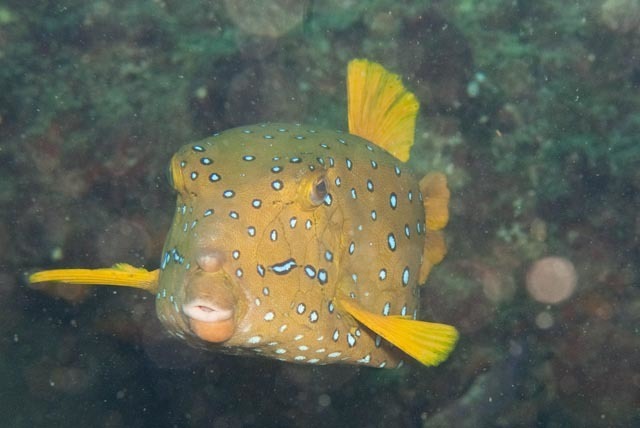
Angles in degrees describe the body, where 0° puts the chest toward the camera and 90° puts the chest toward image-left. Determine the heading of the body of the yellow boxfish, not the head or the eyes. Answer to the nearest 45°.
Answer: approximately 45°
